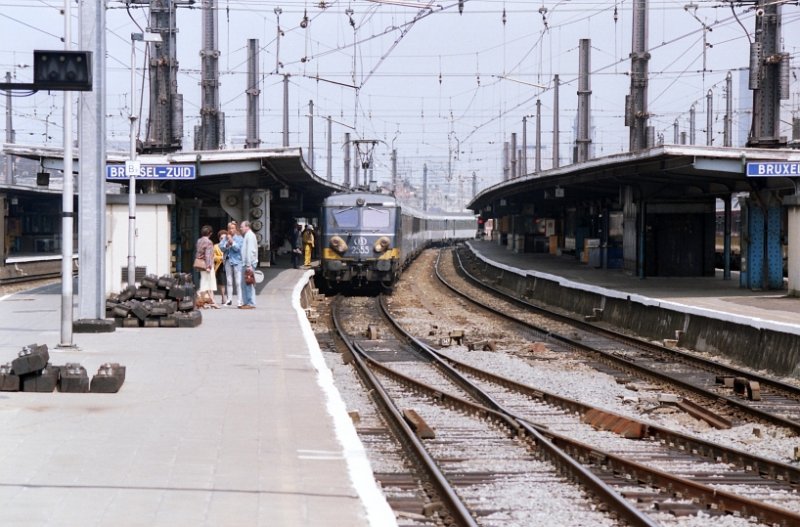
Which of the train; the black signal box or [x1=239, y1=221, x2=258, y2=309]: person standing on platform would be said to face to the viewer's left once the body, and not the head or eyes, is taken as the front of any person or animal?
the person standing on platform

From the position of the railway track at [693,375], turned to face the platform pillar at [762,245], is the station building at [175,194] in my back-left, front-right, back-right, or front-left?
front-left

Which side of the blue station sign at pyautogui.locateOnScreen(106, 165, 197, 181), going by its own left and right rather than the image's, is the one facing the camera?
front

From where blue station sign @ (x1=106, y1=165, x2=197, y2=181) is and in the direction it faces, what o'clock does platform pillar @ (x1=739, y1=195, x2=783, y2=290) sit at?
The platform pillar is roughly at 9 o'clock from the blue station sign.

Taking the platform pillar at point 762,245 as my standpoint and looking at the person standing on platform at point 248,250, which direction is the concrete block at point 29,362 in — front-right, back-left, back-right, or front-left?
front-left

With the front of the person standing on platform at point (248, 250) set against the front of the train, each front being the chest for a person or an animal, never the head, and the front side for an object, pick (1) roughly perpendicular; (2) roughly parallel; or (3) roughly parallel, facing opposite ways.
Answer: roughly perpendicular

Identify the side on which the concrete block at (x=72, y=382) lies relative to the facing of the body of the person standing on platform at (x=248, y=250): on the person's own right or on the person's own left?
on the person's own left

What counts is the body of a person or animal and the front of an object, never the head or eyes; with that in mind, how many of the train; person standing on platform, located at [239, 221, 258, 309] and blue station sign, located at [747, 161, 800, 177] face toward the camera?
2

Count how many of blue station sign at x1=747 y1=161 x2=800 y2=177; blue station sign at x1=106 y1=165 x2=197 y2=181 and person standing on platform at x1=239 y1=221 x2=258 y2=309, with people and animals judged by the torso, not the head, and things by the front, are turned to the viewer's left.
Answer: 1

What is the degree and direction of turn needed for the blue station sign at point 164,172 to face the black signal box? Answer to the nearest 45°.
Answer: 0° — it already faces it

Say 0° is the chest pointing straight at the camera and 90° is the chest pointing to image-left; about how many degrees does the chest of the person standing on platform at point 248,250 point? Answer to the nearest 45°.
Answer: approximately 90°

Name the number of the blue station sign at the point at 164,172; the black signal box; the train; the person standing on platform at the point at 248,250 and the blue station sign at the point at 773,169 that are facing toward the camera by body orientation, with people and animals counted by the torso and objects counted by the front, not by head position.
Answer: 4

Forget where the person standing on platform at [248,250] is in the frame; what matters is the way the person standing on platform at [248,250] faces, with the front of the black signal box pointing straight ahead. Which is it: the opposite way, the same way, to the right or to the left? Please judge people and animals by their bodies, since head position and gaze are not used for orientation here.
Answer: to the right

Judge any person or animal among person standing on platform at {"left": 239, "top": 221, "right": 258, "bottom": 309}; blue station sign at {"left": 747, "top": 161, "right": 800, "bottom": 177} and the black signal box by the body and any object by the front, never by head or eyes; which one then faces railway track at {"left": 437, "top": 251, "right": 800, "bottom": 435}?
the blue station sign

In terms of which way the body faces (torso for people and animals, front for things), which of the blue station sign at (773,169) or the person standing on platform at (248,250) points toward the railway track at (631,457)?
the blue station sign

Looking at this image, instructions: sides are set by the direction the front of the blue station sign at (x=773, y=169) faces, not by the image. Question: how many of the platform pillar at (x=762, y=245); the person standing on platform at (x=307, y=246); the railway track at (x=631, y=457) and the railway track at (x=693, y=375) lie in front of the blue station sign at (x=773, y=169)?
2

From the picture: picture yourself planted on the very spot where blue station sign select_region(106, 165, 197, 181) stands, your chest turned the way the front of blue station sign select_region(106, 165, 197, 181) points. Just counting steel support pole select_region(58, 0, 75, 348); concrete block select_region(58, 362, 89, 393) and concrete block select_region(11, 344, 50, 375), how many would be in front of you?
3

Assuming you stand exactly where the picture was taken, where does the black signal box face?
facing the viewer
